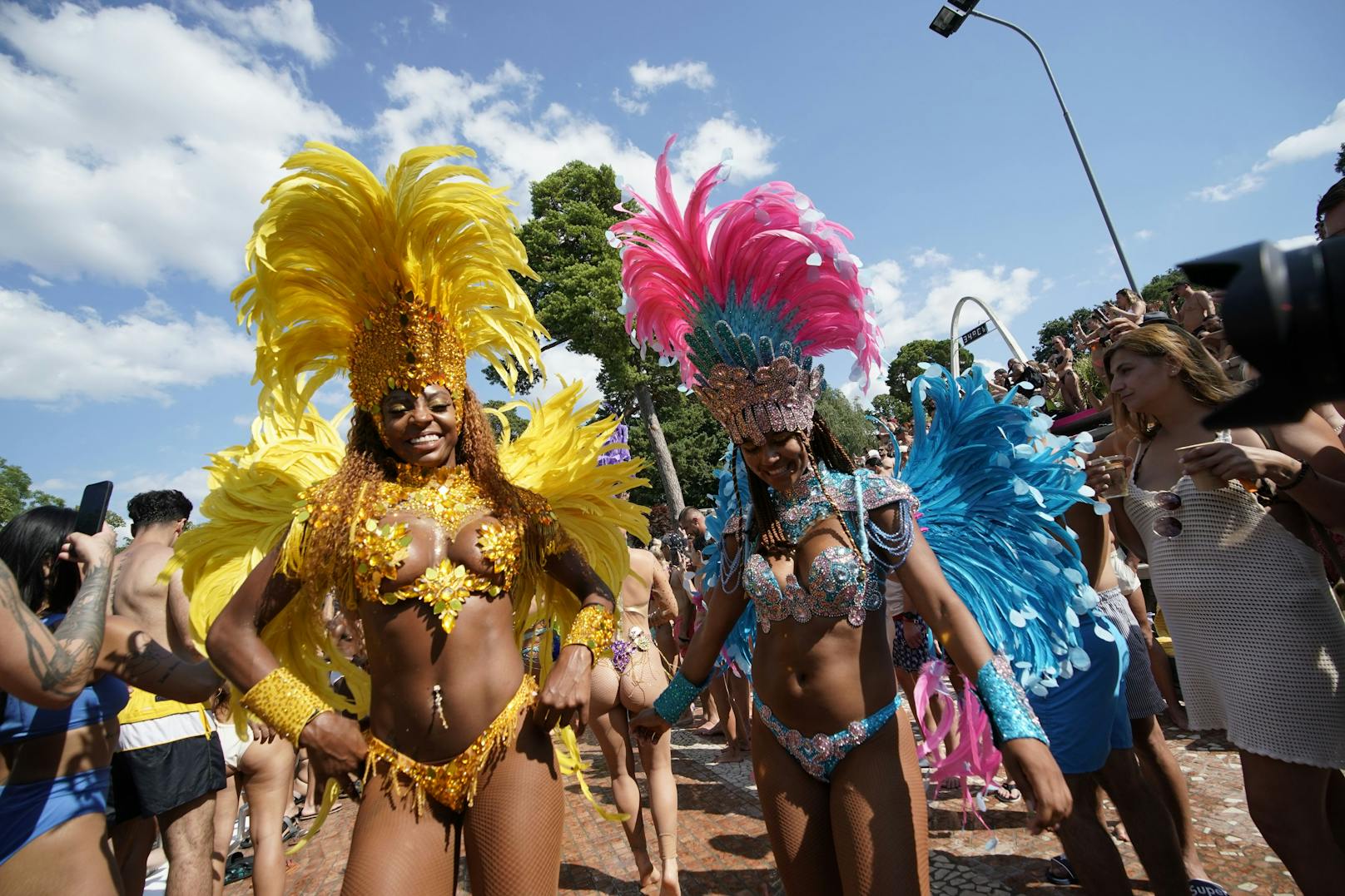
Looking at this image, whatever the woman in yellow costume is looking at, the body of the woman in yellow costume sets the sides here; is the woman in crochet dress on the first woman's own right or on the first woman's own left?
on the first woman's own left

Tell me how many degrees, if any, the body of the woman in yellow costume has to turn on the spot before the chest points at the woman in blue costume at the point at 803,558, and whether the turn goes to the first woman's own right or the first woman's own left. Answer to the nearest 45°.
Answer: approximately 90° to the first woman's own left

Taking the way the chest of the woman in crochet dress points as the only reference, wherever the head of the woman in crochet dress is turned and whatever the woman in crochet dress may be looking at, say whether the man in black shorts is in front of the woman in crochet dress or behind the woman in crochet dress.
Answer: in front

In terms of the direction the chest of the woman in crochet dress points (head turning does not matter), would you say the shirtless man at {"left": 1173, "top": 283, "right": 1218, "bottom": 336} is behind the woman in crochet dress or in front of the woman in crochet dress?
behind

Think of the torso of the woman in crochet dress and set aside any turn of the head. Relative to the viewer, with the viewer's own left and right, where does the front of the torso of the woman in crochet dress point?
facing the viewer and to the left of the viewer

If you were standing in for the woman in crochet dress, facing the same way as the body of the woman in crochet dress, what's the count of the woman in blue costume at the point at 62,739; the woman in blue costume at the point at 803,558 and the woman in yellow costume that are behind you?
0

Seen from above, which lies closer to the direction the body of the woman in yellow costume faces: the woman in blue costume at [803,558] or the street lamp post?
the woman in blue costume

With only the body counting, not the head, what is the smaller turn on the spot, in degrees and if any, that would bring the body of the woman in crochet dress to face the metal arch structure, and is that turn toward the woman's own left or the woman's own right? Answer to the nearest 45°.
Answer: approximately 135° to the woman's own right

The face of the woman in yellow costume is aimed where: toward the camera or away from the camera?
toward the camera

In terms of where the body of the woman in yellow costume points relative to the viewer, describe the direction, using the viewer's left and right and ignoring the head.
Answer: facing the viewer

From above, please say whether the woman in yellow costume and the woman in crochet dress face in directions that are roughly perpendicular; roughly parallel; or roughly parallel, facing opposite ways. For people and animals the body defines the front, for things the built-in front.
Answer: roughly perpendicular

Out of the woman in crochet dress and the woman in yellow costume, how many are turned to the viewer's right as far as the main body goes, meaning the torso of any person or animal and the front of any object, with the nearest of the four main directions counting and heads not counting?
0

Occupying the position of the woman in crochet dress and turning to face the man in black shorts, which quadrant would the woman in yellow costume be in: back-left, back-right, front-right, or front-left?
front-left
